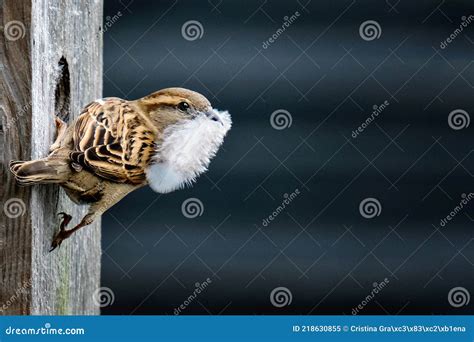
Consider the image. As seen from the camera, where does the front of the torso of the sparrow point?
to the viewer's right
